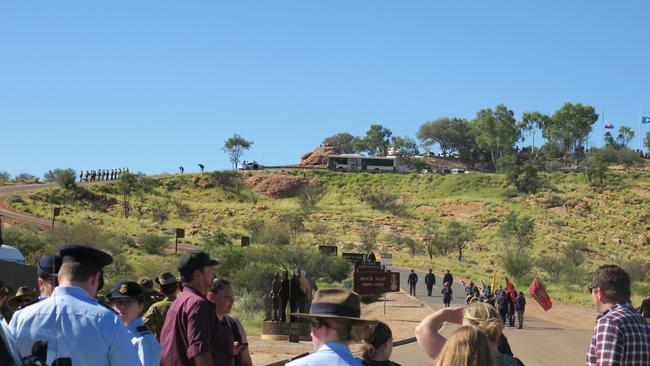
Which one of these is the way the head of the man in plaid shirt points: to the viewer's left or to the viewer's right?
to the viewer's left

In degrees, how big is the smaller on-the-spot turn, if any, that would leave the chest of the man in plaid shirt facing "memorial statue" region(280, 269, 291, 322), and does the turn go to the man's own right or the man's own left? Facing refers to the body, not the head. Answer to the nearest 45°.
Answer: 0° — they already face it

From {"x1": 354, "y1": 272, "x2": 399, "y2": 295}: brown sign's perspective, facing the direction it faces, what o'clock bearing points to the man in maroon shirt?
The man in maroon shirt is roughly at 12 o'clock from the brown sign.

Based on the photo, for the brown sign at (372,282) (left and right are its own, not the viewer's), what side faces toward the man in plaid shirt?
front

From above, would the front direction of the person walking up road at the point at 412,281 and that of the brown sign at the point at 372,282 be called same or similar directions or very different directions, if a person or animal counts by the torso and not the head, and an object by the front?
very different directions

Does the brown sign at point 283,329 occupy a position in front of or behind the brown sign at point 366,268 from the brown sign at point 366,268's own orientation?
in front

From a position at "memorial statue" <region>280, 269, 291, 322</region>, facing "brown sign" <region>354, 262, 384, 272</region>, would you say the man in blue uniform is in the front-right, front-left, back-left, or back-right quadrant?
back-right

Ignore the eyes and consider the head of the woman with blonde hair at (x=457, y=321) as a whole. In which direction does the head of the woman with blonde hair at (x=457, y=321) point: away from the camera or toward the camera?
away from the camera

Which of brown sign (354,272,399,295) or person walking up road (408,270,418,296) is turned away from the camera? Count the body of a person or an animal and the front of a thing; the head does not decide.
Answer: the person walking up road

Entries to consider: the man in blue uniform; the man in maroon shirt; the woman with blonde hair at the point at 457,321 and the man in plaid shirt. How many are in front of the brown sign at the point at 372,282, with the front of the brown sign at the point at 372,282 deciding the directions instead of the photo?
4

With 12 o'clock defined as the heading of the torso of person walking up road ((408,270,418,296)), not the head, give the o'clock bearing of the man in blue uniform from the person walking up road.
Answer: The man in blue uniform is roughly at 6 o'clock from the person walking up road.
